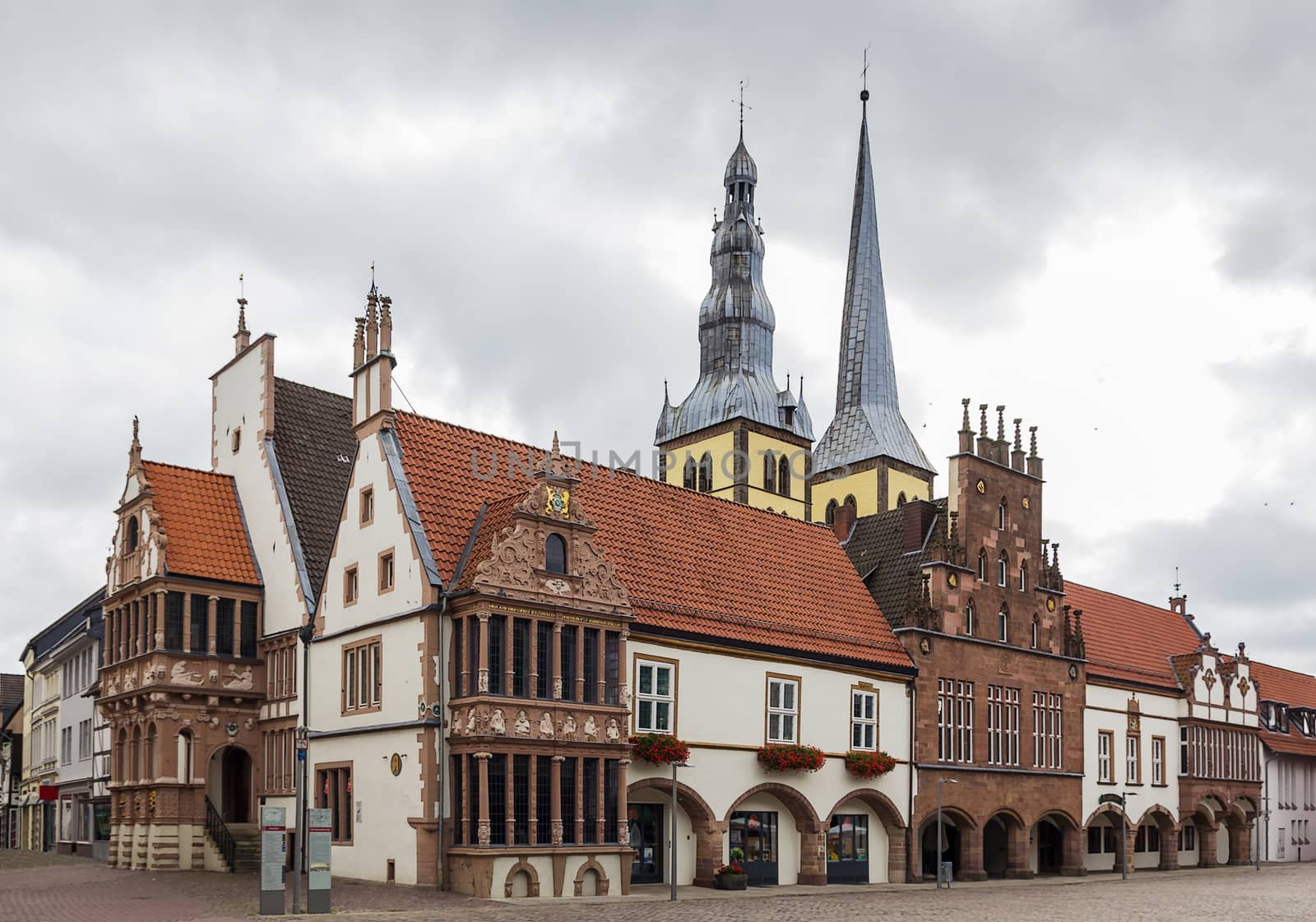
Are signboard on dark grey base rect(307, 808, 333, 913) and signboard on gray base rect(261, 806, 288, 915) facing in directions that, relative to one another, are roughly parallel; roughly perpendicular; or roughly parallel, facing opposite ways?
roughly parallel

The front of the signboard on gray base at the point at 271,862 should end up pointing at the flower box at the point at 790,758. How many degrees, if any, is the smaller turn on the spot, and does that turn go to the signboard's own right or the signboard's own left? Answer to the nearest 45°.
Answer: approximately 135° to the signboard's own left

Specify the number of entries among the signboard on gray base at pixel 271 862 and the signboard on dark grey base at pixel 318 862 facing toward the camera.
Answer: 2

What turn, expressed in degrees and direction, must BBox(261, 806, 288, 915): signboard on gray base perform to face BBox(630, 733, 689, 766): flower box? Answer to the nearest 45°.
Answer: approximately 135° to its left

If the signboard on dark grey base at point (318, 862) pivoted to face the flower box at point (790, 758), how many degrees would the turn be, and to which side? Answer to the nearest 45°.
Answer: approximately 135° to its left

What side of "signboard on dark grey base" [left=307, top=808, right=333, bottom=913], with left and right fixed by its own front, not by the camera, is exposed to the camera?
front

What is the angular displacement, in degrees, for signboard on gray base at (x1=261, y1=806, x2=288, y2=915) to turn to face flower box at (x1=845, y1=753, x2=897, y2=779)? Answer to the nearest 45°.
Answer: approximately 135° to its left

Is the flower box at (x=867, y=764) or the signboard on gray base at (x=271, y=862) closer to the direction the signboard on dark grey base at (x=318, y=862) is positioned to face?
the signboard on gray base

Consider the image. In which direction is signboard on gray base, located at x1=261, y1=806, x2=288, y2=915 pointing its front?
toward the camera
